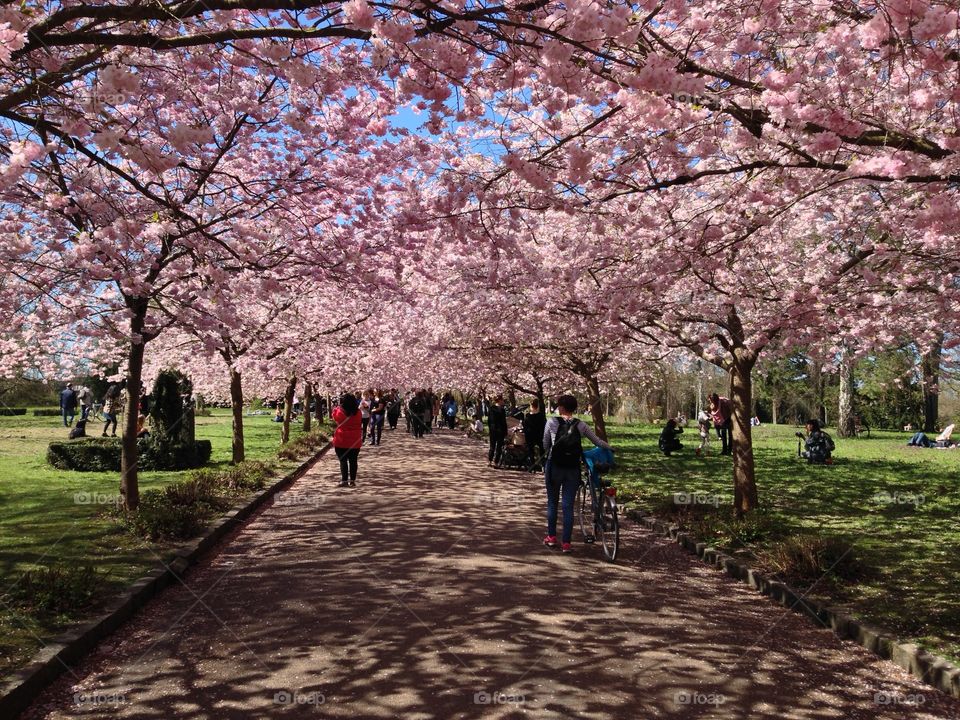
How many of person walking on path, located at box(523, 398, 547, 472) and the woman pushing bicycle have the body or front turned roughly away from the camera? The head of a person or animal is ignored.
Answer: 1

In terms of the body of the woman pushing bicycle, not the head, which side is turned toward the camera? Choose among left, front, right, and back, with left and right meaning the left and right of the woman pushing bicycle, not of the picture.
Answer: back

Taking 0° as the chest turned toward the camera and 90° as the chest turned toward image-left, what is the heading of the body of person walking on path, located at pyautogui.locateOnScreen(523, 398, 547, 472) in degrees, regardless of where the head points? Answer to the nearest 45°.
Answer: approximately 0°

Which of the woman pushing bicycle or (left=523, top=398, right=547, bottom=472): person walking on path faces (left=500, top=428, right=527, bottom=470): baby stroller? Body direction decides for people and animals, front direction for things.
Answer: the woman pushing bicycle

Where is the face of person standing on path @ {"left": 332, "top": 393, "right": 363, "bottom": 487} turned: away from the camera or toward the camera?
away from the camera

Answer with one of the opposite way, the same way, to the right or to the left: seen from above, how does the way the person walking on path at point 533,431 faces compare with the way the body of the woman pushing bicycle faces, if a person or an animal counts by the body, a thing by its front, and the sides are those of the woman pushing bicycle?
the opposite way

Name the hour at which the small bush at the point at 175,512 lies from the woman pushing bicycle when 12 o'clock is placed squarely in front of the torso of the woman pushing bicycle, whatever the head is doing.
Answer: The small bush is roughly at 9 o'clock from the woman pushing bicycle.
